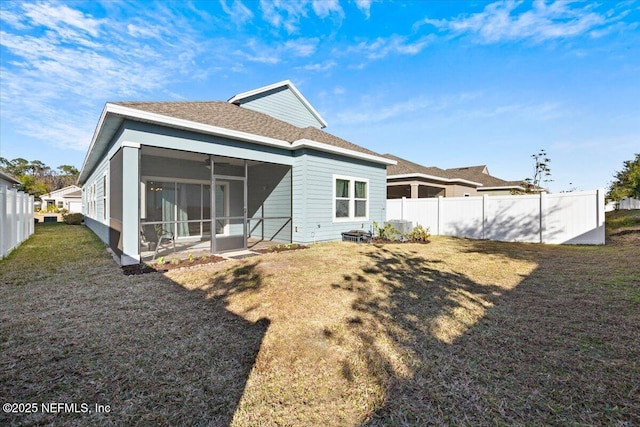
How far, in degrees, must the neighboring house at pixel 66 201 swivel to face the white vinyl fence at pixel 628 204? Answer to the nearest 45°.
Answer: approximately 45° to its left

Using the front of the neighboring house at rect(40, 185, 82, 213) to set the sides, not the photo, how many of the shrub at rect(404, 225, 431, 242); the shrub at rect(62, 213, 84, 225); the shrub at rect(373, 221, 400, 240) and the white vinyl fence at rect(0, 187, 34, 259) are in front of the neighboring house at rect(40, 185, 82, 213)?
4

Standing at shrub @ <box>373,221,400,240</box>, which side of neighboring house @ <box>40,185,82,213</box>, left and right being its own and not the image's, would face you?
front

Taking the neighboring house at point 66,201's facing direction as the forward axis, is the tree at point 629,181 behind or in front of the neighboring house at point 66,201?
in front

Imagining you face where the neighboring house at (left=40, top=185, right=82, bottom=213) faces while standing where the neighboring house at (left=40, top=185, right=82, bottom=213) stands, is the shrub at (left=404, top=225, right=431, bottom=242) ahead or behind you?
ahead

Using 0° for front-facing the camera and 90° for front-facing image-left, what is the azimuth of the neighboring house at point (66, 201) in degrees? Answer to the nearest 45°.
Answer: approximately 0°

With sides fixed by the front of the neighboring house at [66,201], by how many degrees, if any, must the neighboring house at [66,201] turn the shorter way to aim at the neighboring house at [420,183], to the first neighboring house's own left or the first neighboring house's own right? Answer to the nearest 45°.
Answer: approximately 45° to the first neighboring house's own left

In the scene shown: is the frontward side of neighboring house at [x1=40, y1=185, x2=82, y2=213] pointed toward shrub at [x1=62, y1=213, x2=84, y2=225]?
yes

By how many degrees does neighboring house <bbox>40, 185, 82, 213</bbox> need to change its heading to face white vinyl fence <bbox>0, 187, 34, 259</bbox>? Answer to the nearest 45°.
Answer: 0° — it already faces it
